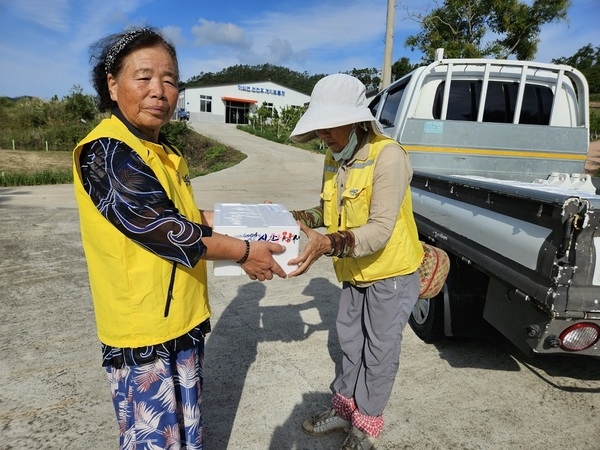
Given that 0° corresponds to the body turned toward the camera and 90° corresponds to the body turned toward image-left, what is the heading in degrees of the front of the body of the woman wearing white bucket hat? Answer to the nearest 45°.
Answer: approximately 45°

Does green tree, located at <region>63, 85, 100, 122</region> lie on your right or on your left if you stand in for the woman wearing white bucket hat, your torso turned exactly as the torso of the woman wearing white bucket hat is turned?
on your right

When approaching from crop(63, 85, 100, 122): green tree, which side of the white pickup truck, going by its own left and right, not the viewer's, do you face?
front

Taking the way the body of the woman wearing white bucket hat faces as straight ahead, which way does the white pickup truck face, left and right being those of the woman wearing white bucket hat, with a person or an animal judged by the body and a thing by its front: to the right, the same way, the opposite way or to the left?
to the right

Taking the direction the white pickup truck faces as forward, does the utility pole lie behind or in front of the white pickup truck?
in front

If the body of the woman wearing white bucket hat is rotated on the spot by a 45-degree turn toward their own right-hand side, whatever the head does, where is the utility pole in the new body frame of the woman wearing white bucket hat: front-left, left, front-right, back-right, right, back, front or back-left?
right

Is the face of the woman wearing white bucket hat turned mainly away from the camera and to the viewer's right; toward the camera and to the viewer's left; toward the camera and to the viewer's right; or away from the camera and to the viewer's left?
toward the camera and to the viewer's left

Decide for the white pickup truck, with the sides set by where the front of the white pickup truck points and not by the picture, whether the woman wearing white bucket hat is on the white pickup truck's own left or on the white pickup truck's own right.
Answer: on the white pickup truck's own left
